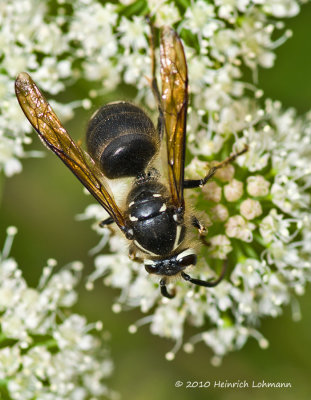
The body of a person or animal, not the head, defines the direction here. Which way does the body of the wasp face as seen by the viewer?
toward the camera

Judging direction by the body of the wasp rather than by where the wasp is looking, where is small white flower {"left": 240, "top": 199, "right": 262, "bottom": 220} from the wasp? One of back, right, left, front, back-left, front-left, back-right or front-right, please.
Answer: front-left

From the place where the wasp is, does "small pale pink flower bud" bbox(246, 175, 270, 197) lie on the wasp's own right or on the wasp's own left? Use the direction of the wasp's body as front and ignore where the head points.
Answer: on the wasp's own left
